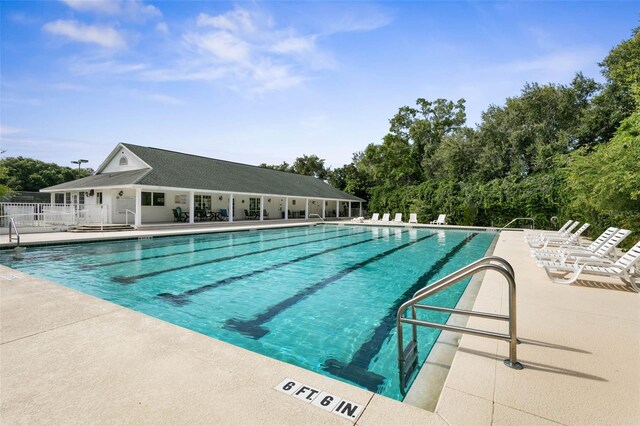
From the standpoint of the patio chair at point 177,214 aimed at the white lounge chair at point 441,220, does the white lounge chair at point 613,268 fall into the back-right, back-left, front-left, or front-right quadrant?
front-right

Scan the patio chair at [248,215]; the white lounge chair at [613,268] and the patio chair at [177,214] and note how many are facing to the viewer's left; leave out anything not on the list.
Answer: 1

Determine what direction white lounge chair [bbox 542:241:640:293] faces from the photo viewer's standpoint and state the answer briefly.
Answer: facing to the left of the viewer

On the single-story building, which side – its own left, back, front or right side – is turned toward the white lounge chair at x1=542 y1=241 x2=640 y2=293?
front

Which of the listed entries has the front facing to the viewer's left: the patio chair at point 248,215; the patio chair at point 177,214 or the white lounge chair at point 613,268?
the white lounge chair

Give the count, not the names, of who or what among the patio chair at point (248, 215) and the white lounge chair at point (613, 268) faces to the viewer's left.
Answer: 1

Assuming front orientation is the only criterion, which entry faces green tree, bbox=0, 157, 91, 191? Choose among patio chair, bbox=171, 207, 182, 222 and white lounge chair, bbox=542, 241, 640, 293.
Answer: the white lounge chair

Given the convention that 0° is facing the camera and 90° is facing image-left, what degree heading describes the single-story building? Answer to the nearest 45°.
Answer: approximately 315°

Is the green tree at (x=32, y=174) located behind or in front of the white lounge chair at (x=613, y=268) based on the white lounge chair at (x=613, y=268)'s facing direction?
in front

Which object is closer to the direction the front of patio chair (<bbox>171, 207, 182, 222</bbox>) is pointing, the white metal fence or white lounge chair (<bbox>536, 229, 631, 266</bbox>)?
the white lounge chair

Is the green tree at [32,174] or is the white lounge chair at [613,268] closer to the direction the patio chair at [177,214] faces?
the white lounge chair

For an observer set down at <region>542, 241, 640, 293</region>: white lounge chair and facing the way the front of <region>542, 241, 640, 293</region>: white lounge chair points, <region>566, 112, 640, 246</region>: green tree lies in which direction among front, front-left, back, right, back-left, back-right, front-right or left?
right

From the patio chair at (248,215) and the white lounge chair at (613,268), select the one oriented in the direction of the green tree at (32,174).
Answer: the white lounge chair

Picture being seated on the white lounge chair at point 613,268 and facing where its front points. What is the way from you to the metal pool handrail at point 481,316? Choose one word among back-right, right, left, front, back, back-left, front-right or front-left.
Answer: left
